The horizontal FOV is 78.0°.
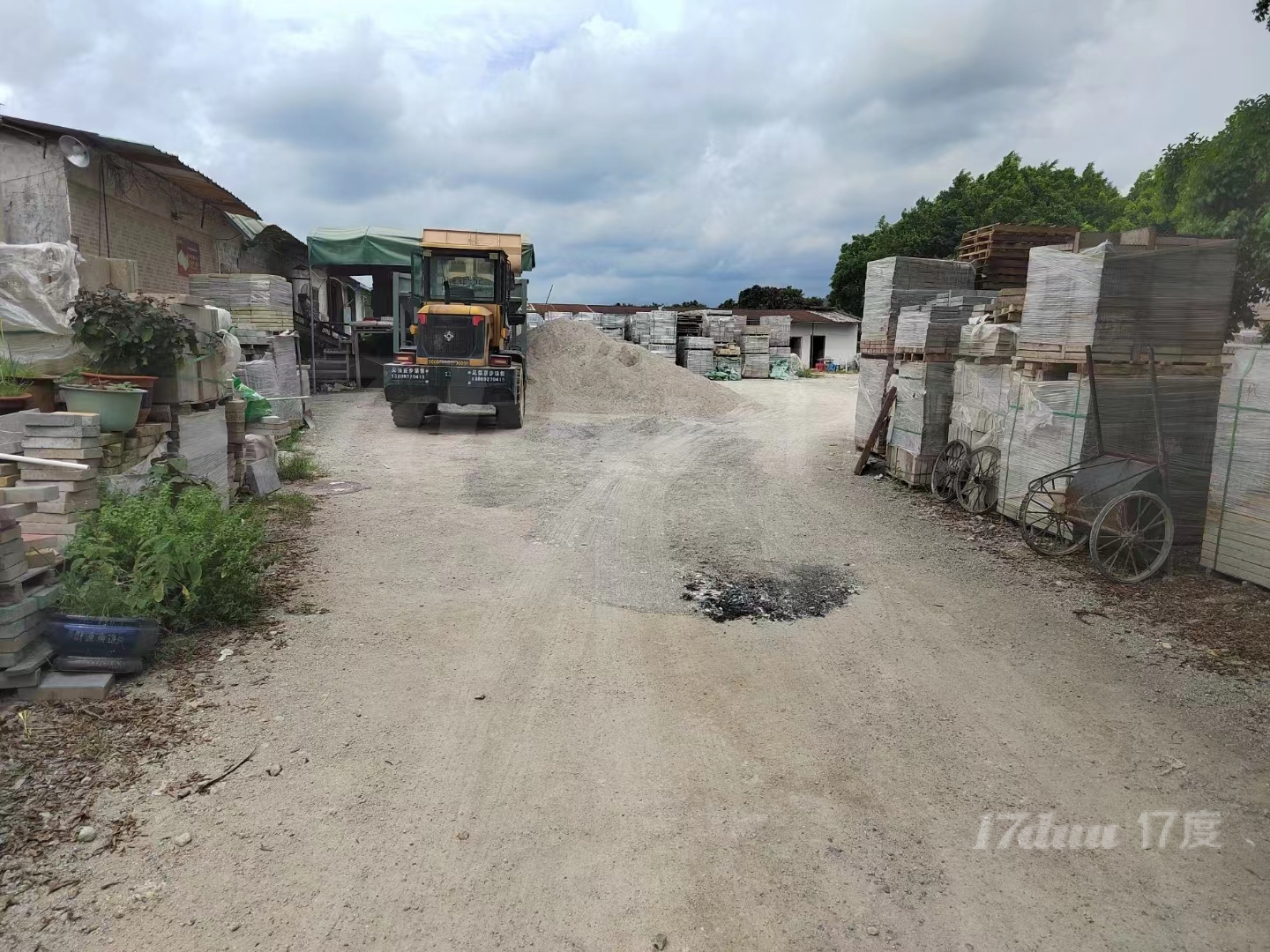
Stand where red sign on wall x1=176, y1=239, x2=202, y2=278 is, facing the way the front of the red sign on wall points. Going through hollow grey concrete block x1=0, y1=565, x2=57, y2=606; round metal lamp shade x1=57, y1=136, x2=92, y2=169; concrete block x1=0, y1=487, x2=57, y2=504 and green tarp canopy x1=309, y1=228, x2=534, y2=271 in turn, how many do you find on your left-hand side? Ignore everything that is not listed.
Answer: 1

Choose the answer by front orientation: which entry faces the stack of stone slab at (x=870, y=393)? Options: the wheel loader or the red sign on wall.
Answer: the red sign on wall

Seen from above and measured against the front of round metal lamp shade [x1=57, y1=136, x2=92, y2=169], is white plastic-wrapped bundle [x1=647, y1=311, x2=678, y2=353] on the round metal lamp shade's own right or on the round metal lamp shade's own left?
on the round metal lamp shade's own left

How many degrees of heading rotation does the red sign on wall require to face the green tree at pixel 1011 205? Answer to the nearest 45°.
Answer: approximately 45° to its left

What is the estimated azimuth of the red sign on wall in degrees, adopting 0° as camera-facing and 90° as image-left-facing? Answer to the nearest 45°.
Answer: approximately 315°

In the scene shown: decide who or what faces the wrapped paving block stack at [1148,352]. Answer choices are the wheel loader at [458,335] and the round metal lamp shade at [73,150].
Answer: the round metal lamp shade

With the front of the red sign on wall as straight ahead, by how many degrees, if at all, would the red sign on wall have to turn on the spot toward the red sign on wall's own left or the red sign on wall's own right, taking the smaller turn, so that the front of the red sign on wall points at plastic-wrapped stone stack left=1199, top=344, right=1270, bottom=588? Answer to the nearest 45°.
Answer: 0° — it already faces it

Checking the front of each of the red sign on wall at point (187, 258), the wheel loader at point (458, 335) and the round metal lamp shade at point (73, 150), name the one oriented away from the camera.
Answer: the wheel loader

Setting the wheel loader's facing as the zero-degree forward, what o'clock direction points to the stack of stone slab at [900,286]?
The stack of stone slab is roughly at 4 o'clock from the wheel loader.

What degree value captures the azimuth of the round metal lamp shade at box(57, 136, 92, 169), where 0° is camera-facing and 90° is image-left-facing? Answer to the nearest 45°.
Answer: approximately 315°

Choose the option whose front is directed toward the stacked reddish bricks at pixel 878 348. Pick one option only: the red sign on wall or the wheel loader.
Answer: the red sign on wall

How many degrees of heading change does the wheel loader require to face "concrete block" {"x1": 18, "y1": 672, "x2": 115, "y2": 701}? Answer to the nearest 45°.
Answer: approximately 180°

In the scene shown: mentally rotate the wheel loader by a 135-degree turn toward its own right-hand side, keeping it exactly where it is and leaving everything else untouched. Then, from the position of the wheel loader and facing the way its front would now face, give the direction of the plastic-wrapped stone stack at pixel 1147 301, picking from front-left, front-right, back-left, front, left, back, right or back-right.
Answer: front

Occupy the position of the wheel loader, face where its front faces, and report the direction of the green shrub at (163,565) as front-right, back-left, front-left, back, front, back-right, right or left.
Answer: back

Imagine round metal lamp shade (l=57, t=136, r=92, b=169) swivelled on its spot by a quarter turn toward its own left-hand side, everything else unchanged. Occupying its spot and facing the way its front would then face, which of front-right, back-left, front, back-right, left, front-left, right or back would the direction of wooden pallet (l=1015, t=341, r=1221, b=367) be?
right
